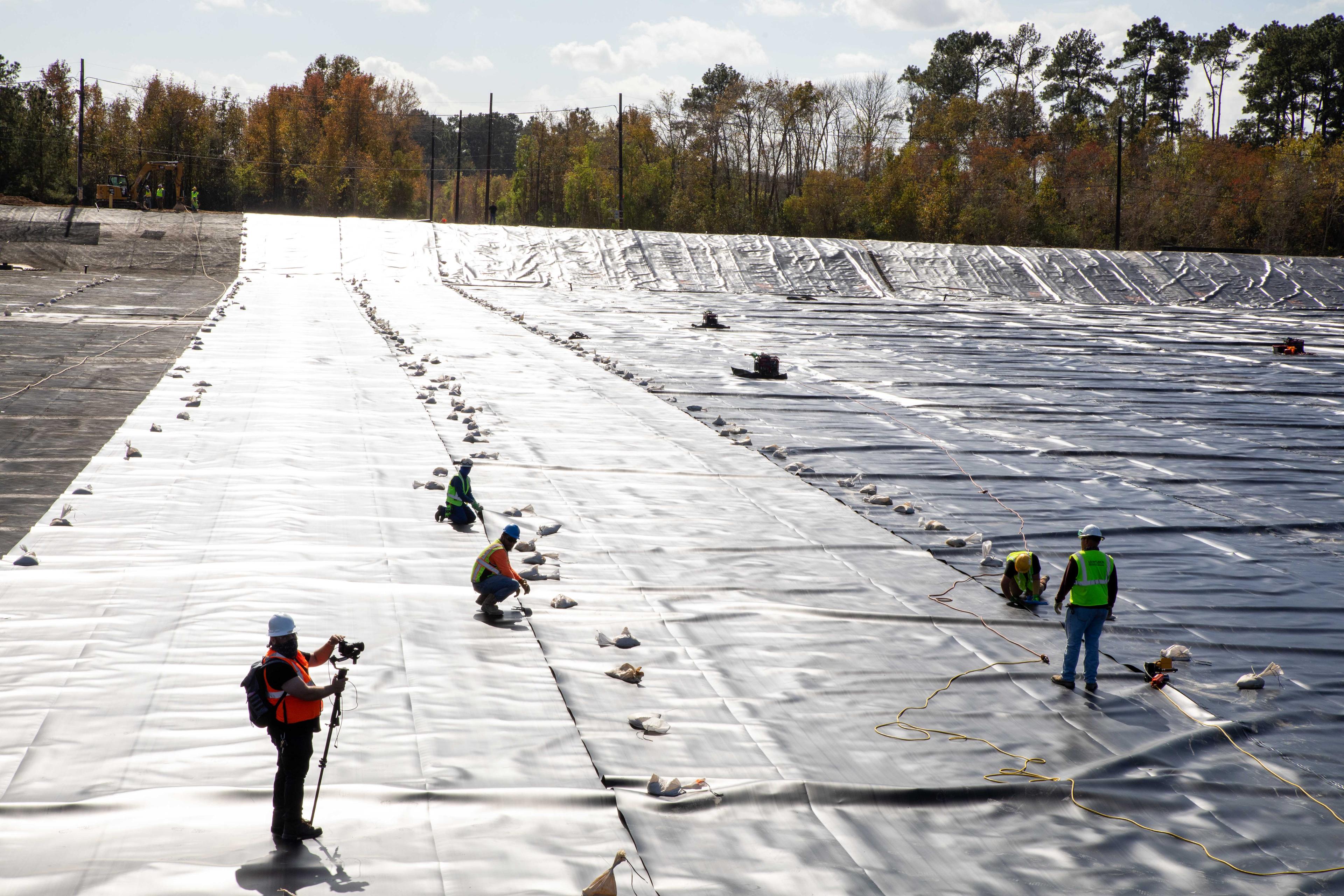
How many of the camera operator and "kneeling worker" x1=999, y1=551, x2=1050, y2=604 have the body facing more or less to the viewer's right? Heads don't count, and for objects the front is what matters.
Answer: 1

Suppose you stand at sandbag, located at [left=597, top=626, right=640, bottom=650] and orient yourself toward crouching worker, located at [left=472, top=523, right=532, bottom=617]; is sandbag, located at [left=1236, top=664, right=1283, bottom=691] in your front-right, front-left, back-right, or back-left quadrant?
back-right

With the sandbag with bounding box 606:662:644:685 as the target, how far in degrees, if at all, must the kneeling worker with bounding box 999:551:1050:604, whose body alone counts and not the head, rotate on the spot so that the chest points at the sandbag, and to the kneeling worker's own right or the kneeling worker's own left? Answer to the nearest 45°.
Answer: approximately 45° to the kneeling worker's own right

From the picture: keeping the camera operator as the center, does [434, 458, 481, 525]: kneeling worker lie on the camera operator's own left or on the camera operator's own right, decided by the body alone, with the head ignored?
on the camera operator's own left

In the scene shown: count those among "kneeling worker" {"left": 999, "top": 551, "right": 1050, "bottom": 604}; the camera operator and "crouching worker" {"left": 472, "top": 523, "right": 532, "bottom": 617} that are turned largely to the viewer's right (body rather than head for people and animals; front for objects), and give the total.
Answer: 2

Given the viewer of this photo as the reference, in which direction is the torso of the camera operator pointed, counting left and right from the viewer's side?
facing to the right of the viewer

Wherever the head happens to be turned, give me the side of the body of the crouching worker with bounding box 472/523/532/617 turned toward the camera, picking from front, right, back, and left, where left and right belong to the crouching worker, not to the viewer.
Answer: right

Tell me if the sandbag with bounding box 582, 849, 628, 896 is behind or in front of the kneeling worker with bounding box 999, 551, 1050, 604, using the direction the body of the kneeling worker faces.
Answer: in front
